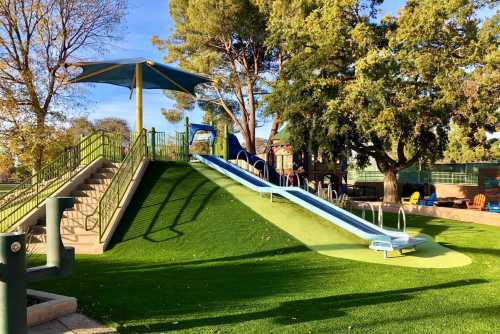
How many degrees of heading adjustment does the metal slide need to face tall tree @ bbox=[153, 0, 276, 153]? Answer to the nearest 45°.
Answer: approximately 135° to its left

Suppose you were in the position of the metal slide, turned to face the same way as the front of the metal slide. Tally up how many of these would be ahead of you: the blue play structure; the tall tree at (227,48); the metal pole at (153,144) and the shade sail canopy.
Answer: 0

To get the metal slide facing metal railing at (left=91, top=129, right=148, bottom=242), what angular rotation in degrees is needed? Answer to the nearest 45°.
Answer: approximately 135° to its right

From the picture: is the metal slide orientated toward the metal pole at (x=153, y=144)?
no

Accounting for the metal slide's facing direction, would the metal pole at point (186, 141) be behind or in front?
behind

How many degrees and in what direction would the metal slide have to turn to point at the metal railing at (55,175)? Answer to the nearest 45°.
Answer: approximately 135° to its right

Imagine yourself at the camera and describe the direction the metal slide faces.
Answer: facing the viewer and to the right of the viewer

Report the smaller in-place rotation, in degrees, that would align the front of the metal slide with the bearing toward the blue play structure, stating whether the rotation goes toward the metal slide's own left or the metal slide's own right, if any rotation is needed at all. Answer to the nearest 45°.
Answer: approximately 180°

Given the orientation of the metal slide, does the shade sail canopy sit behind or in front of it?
behind

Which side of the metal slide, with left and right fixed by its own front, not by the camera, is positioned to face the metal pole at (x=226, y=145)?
back

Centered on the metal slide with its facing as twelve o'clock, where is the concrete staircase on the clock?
The concrete staircase is roughly at 4 o'clock from the metal slide.

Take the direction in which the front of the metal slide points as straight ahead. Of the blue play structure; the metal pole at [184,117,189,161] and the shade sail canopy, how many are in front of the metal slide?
0

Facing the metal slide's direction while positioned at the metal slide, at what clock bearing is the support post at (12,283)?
The support post is roughly at 2 o'clock from the metal slide.

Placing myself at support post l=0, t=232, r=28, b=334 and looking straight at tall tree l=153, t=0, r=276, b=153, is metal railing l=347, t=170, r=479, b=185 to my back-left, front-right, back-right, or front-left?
front-right
